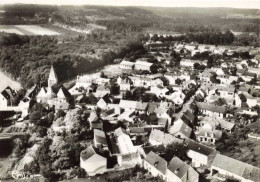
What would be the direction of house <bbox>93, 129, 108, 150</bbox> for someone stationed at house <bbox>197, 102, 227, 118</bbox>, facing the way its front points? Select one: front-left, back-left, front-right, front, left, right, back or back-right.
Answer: front-right

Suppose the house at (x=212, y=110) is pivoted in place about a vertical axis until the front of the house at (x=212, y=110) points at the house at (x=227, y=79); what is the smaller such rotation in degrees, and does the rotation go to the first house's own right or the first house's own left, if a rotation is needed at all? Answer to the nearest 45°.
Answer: approximately 180°

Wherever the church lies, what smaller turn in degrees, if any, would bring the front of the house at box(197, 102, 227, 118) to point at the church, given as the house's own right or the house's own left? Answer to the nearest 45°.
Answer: approximately 90° to the house's own right

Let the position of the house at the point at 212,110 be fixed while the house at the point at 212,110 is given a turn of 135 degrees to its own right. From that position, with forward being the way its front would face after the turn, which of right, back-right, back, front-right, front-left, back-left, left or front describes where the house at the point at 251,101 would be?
right

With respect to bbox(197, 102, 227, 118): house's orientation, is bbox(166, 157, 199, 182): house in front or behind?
in front

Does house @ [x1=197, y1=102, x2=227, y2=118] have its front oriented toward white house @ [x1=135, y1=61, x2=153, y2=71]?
no

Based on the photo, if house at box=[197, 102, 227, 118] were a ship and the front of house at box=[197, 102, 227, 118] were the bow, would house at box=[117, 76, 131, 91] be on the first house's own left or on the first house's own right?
on the first house's own right

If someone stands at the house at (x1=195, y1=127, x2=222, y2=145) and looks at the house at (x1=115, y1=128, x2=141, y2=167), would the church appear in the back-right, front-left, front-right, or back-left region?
front-right

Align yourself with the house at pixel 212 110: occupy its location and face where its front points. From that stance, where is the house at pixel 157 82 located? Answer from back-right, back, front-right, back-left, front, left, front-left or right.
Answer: back-right

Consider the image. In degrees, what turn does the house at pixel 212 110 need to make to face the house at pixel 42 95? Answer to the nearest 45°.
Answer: approximately 90° to its right

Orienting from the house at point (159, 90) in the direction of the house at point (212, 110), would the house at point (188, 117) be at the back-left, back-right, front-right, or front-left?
front-right

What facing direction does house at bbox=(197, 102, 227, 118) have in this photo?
toward the camera

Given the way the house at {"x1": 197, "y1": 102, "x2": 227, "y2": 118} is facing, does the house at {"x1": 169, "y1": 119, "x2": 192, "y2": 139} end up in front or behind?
in front

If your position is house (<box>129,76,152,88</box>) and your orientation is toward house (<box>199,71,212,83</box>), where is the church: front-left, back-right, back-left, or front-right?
back-right

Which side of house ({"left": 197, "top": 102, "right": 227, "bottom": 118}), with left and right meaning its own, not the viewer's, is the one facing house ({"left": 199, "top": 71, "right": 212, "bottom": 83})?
back
